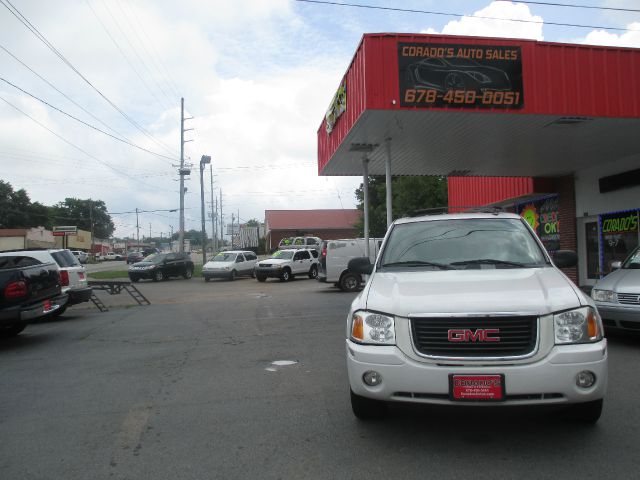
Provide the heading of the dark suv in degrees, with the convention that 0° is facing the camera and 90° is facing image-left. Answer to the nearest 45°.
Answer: approximately 45°

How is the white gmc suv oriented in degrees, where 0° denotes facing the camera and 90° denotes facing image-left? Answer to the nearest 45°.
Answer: approximately 0°

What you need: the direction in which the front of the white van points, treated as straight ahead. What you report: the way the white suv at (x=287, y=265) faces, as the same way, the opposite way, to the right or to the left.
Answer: the opposite way

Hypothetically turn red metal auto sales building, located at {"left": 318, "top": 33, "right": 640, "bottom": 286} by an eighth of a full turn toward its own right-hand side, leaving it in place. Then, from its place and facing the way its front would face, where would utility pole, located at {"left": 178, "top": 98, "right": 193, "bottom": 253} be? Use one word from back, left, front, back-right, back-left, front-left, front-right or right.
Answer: front-right

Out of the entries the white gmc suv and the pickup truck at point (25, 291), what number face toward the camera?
1

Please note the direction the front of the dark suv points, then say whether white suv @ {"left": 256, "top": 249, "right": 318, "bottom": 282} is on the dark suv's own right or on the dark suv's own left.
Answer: on the dark suv's own left

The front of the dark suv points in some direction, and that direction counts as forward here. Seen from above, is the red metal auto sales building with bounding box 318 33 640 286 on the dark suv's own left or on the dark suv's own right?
on the dark suv's own left

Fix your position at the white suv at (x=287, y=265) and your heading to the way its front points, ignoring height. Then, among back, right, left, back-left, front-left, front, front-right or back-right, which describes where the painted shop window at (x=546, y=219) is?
left

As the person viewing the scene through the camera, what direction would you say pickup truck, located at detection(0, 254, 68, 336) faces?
facing away from the viewer and to the left of the viewer

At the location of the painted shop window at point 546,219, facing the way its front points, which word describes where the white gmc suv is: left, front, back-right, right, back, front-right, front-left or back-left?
front-left

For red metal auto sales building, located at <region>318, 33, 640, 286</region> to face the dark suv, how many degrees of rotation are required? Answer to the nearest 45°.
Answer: approximately 90° to its right
